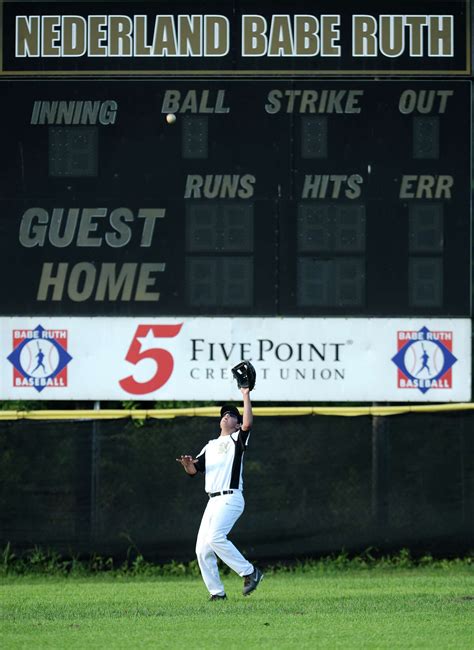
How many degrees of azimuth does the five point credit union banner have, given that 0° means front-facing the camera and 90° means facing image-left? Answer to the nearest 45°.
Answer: approximately 0°

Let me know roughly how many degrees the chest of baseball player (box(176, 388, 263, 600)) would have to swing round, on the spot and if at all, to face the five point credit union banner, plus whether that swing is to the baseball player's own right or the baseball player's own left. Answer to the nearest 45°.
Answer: approximately 135° to the baseball player's own right

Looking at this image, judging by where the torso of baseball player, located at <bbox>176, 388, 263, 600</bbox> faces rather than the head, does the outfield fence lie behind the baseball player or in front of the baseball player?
behind

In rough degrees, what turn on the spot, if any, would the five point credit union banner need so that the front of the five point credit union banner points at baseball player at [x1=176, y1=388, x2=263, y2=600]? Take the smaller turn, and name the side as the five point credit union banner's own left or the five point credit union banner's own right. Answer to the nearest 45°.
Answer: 0° — it already faces them

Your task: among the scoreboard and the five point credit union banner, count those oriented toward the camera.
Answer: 2

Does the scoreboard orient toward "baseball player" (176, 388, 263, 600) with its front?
yes

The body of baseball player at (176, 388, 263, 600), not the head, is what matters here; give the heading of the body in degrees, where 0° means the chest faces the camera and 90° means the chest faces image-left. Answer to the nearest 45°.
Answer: approximately 45°
